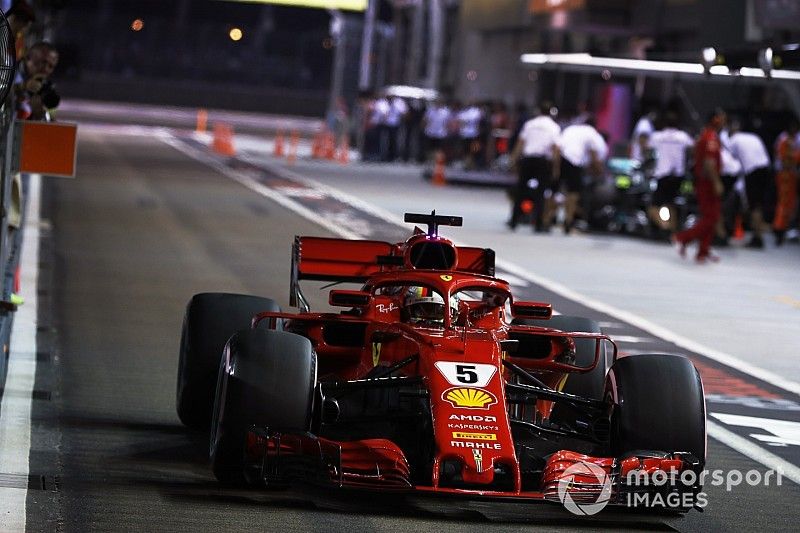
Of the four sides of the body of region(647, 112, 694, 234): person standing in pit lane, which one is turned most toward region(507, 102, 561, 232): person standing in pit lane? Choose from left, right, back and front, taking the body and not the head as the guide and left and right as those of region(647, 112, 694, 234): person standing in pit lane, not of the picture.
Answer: left

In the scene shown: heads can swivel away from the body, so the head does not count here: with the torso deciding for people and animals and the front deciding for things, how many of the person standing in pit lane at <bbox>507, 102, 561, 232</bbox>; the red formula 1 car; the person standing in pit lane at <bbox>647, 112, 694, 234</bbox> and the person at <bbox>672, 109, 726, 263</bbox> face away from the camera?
2

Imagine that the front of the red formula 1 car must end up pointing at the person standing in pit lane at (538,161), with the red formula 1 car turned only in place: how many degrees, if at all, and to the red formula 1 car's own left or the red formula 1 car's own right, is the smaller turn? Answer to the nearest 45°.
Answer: approximately 180°

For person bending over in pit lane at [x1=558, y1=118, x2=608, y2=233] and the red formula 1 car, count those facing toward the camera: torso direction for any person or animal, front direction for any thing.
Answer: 1

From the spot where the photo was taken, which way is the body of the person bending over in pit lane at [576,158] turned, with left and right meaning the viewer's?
facing away from the viewer and to the right of the viewer

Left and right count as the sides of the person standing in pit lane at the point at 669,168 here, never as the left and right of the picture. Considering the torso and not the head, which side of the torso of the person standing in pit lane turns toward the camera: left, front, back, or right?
back

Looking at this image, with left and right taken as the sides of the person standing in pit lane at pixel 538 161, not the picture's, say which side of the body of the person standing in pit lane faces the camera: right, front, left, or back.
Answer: back

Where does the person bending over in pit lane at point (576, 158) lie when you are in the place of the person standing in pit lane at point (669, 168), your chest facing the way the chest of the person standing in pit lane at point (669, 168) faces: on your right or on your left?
on your left

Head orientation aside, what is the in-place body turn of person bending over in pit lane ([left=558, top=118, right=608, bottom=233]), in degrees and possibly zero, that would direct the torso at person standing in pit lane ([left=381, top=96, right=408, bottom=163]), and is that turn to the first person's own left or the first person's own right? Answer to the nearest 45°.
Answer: approximately 45° to the first person's own left
